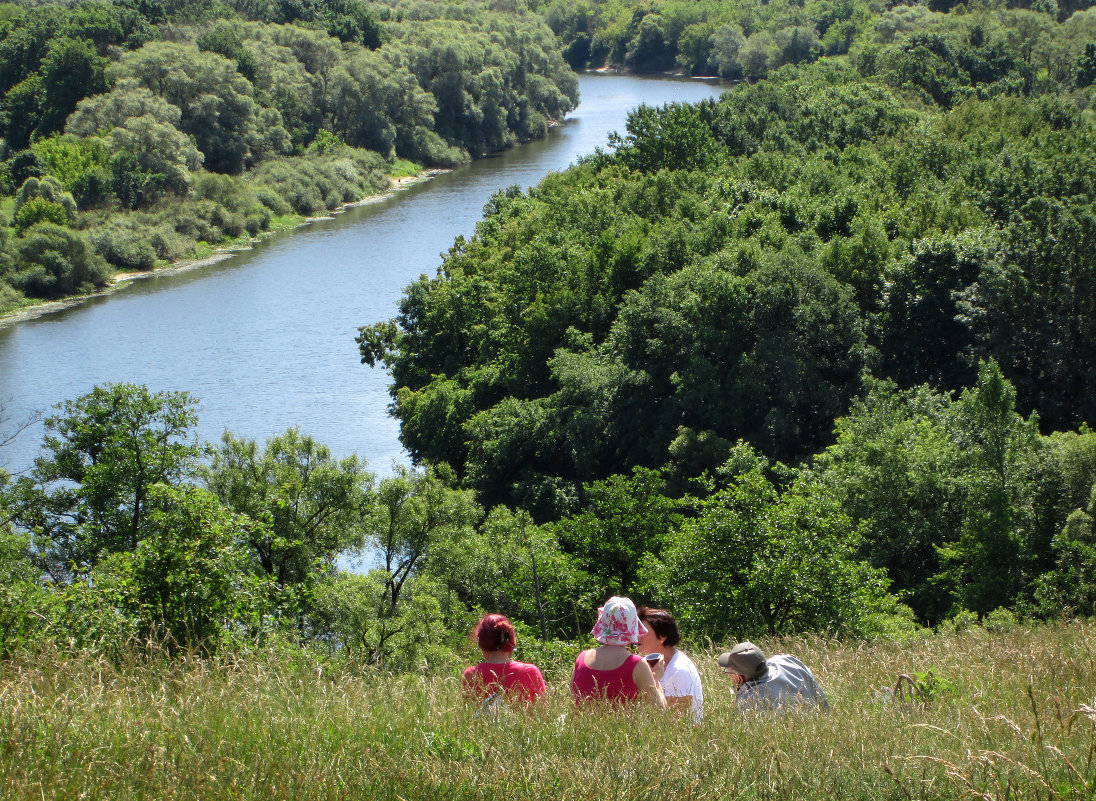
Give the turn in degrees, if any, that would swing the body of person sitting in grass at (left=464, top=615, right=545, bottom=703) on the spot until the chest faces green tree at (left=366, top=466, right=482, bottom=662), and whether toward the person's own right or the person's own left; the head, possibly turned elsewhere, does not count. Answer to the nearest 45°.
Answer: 0° — they already face it

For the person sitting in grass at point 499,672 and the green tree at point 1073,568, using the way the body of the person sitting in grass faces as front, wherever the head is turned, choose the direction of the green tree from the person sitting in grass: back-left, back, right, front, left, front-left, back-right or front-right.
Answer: front-right

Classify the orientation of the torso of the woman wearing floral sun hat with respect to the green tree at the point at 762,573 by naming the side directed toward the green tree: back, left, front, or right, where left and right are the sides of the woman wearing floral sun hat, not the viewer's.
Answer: front

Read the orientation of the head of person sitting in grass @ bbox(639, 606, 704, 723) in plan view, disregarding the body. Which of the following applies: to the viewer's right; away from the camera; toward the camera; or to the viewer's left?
to the viewer's left

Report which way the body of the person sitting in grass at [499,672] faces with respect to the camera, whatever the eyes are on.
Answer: away from the camera

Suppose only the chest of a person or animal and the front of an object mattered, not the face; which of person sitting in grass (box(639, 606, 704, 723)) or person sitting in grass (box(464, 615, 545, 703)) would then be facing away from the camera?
person sitting in grass (box(464, 615, 545, 703))

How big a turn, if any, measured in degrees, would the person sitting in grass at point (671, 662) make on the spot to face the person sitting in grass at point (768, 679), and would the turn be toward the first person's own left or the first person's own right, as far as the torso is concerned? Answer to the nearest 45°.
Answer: approximately 180°

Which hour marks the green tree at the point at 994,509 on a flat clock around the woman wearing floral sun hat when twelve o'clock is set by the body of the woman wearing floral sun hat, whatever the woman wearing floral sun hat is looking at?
The green tree is roughly at 1 o'clock from the woman wearing floral sun hat.

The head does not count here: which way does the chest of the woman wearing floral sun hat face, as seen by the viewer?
away from the camera

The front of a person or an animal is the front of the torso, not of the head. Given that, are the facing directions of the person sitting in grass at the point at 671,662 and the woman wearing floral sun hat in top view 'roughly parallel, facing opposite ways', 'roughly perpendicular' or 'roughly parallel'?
roughly perpendicular

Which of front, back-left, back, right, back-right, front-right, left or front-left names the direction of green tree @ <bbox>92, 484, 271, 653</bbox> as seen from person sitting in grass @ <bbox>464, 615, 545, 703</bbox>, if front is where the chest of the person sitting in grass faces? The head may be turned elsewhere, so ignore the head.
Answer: front-left

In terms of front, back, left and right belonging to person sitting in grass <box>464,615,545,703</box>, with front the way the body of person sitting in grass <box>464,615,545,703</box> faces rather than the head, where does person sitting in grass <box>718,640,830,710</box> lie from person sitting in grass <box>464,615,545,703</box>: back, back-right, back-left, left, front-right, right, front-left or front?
right

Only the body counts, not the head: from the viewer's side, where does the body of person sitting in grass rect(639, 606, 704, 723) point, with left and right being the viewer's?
facing to the left of the viewer
